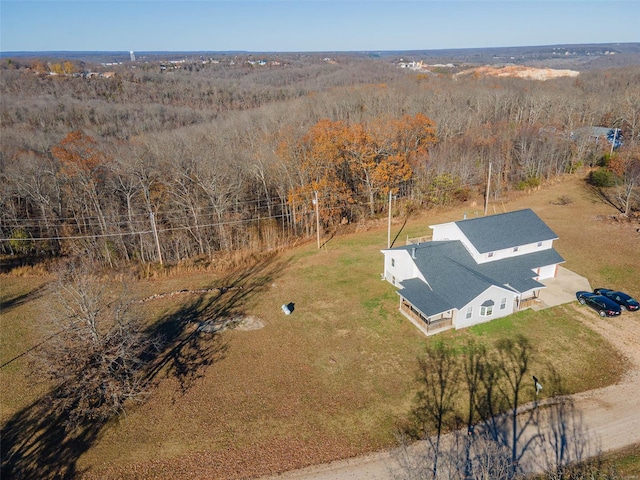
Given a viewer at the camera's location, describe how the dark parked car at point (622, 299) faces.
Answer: facing away from the viewer and to the left of the viewer

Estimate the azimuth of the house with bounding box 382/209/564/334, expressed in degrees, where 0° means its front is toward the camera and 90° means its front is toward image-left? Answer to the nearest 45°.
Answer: approximately 315°

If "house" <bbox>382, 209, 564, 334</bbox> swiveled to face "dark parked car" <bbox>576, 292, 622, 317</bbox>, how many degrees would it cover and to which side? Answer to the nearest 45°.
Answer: approximately 45° to its left

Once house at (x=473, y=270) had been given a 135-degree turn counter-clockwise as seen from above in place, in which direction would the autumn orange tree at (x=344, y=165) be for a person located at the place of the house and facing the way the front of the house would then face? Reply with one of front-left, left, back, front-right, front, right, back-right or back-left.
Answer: front-left

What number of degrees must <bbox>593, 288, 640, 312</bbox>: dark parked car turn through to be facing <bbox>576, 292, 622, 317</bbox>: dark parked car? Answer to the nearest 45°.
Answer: approximately 90° to its left

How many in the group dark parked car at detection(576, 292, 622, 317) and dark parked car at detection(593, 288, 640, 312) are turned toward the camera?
0

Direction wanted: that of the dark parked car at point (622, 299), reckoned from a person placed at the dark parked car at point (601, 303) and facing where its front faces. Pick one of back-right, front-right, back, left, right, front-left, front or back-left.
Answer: right

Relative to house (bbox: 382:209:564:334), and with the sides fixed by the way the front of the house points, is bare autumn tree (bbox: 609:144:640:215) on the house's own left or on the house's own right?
on the house's own left

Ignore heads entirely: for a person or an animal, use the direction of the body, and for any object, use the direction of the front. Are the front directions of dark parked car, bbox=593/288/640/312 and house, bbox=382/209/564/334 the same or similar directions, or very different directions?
very different directions

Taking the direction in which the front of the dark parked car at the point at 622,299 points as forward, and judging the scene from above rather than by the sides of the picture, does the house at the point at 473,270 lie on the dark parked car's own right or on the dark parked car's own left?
on the dark parked car's own left

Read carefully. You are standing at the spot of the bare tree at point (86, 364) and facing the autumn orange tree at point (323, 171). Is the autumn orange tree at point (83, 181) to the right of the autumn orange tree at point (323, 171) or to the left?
left
